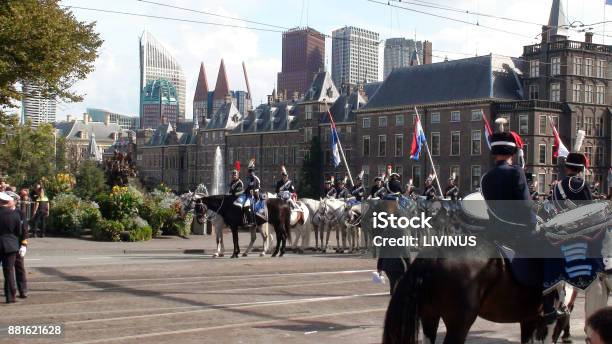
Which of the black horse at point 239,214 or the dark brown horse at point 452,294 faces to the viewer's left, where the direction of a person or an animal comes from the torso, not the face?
the black horse at point 239,214

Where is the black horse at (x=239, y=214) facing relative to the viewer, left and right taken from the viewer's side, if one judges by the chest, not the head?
facing to the left of the viewer

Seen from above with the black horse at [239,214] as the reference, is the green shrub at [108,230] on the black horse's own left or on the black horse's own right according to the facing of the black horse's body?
on the black horse's own right

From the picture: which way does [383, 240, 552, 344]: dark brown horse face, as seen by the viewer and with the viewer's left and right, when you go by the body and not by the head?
facing away from the viewer and to the right of the viewer

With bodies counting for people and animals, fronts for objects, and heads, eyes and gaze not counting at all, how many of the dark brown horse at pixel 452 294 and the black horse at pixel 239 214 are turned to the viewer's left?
1

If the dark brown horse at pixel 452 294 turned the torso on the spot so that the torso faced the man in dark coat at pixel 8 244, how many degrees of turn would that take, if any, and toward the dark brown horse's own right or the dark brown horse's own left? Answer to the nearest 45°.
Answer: approximately 90° to the dark brown horse's own left
